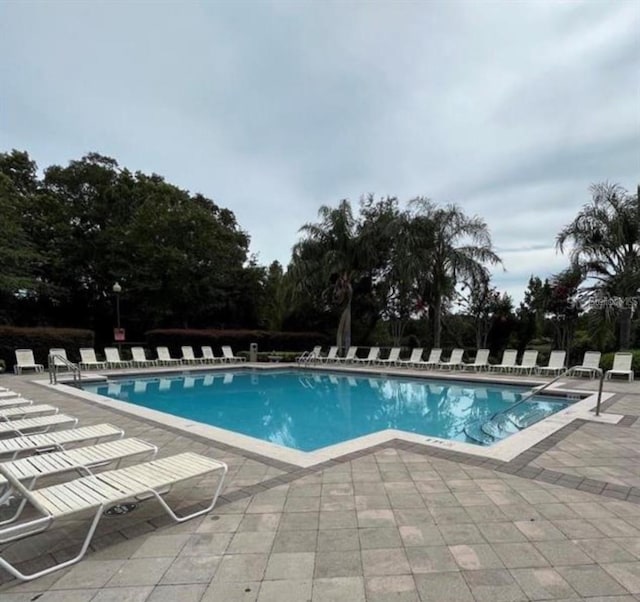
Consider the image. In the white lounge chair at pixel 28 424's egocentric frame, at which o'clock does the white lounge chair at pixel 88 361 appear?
the white lounge chair at pixel 88 361 is roughly at 9 o'clock from the white lounge chair at pixel 28 424.

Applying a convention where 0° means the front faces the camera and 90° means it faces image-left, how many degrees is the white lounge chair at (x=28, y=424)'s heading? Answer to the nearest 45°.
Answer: approximately 270°

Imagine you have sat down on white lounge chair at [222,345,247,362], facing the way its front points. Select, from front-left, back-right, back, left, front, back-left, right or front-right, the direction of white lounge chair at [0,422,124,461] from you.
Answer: front-right

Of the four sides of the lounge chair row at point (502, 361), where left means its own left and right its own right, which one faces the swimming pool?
front

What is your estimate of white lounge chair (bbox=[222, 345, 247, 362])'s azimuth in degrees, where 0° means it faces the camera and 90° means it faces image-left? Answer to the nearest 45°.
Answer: approximately 315°

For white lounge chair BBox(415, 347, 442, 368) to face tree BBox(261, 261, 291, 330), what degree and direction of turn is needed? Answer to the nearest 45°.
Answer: approximately 90° to its right

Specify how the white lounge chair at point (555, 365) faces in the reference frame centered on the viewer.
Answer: facing the viewer and to the left of the viewer

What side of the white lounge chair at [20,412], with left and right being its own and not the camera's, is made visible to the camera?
right

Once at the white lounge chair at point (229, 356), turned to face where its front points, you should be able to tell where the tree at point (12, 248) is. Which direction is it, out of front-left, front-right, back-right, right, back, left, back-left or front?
back-right

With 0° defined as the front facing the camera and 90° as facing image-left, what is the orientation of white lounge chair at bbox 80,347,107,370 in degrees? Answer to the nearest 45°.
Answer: approximately 315°

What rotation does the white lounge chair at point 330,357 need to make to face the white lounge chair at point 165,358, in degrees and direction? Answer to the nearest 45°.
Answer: approximately 45° to its right

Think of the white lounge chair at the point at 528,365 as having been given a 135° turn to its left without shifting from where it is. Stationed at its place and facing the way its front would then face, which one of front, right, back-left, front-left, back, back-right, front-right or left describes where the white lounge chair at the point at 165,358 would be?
back

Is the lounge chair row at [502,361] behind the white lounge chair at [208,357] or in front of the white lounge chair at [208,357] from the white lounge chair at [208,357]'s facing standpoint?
in front
